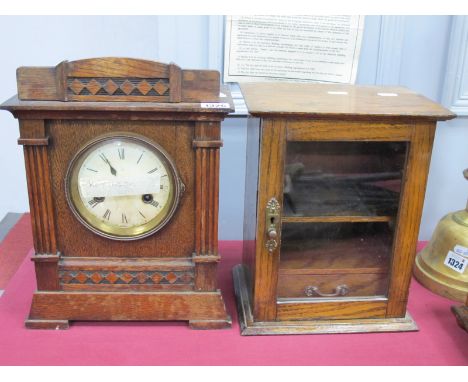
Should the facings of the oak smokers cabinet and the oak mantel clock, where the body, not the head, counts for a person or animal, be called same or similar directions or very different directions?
same or similar directions

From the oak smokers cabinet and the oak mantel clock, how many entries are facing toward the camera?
2

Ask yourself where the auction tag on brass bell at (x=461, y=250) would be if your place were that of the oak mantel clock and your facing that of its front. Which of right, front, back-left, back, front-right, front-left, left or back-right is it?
left

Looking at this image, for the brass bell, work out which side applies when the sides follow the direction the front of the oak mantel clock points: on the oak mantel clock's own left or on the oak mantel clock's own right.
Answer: on the oak mantel clock's own left

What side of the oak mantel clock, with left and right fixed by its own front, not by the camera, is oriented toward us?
front

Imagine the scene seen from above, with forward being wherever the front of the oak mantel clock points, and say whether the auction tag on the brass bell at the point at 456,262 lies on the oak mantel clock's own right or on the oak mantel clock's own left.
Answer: on the oak mantel clock's own left

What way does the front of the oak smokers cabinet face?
toward the camera
